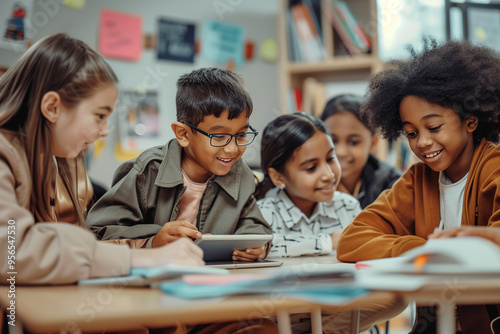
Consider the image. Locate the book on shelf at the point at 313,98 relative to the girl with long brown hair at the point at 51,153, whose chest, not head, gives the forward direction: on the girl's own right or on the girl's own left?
on the girl's own left

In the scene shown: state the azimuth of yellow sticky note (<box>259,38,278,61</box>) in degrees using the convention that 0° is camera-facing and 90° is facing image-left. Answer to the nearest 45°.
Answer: approximately 0°

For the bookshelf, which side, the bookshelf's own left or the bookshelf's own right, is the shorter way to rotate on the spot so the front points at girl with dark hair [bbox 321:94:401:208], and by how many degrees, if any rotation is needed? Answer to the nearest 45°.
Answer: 0° — it already faces them

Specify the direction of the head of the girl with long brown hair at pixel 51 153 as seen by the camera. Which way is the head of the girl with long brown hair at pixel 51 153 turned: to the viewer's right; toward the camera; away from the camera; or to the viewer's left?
to the viewer's right

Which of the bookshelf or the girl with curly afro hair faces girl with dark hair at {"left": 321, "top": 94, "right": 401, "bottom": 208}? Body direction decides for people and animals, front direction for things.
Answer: the bookshelf

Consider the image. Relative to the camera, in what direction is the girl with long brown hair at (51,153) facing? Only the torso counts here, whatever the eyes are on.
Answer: to the viewer's right
